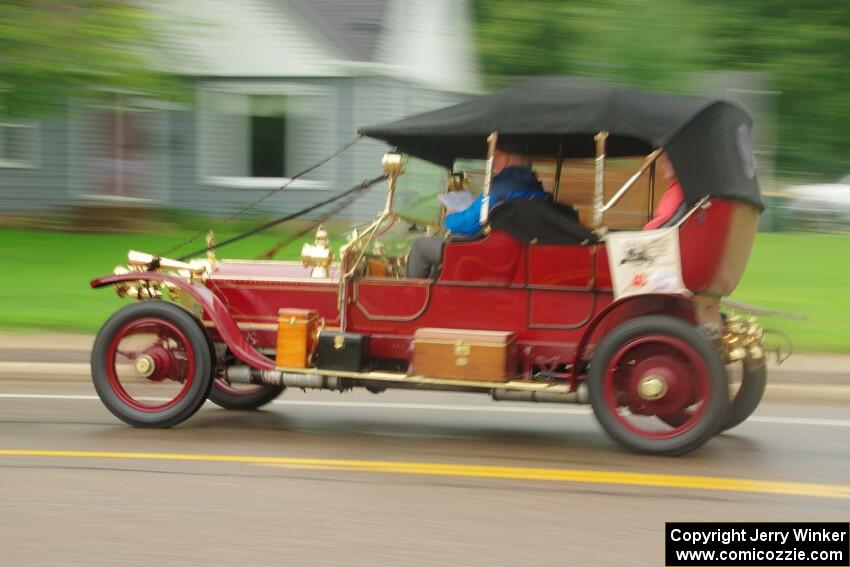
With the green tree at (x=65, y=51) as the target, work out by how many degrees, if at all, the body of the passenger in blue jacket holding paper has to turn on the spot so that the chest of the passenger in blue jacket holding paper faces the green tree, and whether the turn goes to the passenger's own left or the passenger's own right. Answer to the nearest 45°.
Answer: approximately 45° to the passenger's own right

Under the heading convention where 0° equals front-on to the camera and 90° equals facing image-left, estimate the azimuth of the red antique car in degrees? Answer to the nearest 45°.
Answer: approximately 90°

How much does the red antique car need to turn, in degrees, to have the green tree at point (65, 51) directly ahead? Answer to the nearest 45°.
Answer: approximately 45° to its right

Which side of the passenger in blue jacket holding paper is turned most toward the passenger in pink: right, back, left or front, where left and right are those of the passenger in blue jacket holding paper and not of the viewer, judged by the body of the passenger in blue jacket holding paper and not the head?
back

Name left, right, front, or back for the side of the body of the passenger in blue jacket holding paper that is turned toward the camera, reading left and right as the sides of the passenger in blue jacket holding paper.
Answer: left
